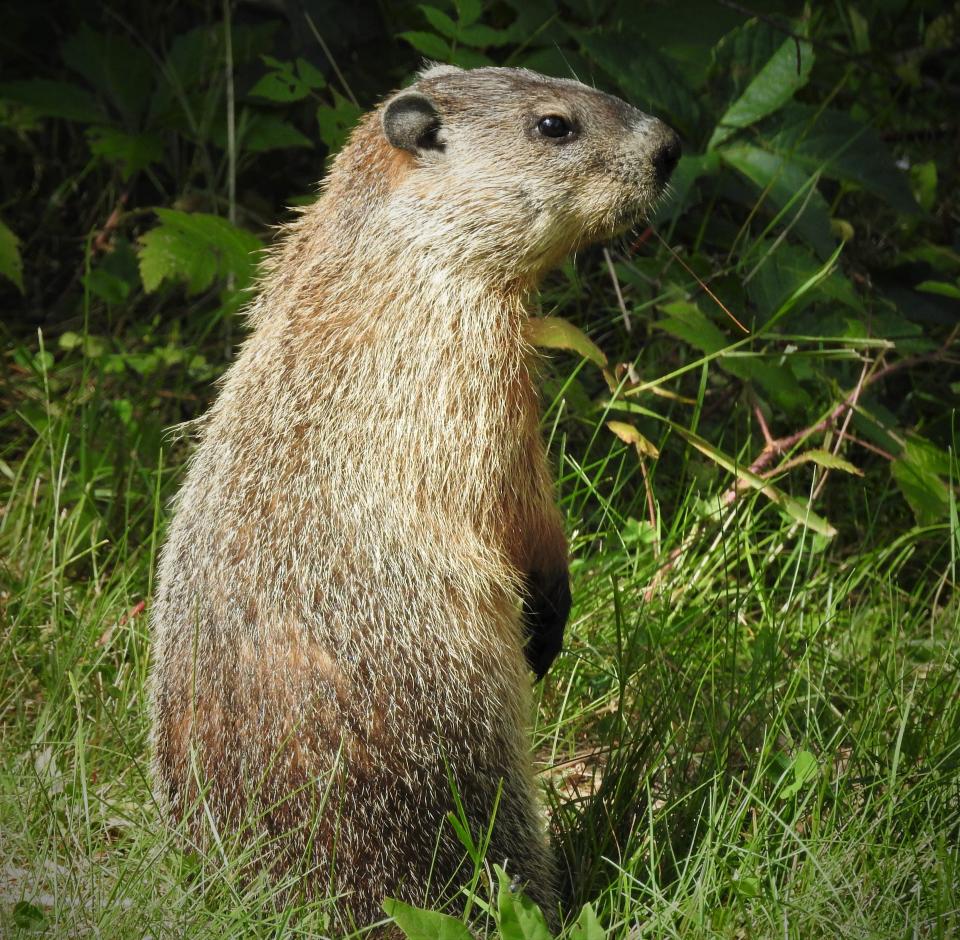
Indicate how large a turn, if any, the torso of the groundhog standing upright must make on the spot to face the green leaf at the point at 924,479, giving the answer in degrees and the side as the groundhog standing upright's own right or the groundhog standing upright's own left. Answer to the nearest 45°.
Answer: approximately 45° to the groundhog standing upright's own left

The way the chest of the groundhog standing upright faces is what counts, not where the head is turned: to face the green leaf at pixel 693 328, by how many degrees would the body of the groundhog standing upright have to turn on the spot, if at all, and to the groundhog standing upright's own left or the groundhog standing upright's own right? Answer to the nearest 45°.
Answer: approximately 45° to the groundhog standing upright's own left

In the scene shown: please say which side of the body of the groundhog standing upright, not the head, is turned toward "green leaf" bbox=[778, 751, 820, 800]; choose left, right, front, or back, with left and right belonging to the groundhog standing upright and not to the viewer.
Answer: front

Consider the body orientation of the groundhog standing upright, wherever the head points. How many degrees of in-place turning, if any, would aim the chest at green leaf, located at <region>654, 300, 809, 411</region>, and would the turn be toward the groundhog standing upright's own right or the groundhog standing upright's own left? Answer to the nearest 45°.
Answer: approximately 45° to the groundhog standing upright's own left

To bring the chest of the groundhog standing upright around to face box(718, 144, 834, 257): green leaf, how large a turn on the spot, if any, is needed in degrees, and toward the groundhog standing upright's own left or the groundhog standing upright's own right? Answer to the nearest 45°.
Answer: approximately 45° to the groundhog standing upright's own left

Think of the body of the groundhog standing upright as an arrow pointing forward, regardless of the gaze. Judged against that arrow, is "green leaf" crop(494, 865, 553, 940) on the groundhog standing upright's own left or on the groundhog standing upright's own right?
on the groundhog standing upright's own right

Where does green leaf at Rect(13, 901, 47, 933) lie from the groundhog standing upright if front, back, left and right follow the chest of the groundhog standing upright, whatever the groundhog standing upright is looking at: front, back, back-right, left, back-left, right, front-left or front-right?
back-right

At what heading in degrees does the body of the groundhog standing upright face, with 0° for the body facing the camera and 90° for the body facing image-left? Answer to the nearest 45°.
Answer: approximately 270°
